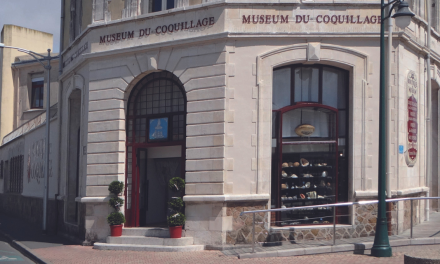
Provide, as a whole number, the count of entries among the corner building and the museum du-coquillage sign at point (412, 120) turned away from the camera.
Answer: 0

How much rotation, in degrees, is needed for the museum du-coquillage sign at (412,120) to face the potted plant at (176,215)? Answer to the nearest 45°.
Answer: approximately 90° to its right

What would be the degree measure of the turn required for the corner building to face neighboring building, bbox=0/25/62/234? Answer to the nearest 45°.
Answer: approximately 90° to its right

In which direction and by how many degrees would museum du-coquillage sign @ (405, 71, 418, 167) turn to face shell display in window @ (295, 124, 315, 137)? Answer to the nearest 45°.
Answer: approximately 90° to its right

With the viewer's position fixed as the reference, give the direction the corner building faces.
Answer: facing the viewer and to the left of the viewer

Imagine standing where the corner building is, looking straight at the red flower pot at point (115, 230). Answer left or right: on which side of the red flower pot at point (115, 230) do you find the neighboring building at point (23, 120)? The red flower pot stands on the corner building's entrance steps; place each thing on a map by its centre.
right

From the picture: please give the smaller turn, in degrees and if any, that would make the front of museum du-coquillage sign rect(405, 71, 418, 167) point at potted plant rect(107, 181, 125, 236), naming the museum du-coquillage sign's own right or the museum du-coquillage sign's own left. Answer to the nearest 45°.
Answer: approximately 135° to the museum du-coquillage sign's own right
